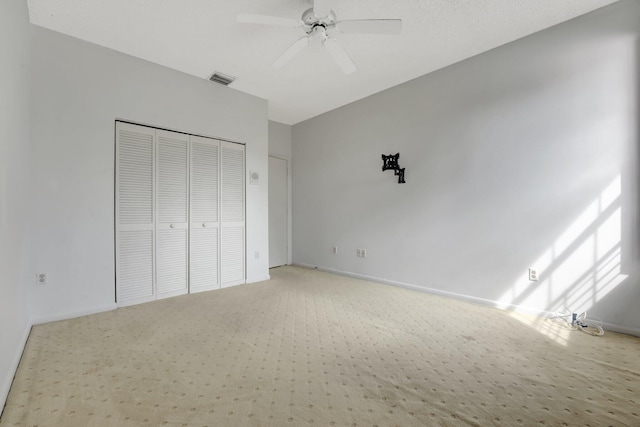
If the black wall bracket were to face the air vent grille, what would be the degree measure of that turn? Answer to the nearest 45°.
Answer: approximately 45° to its right

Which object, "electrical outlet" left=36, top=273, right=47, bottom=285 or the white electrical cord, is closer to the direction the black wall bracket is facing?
the electrical outlet

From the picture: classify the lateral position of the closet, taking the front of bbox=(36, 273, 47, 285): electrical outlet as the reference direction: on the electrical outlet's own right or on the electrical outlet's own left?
on the electrical outlet's own left

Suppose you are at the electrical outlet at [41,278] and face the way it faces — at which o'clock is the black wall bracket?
The black wall bracket is roughly at 10 o'clock from the electrical outlet.
